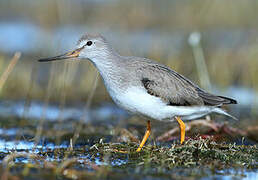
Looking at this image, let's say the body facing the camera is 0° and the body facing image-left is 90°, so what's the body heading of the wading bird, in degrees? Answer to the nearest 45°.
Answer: approximately 90°
